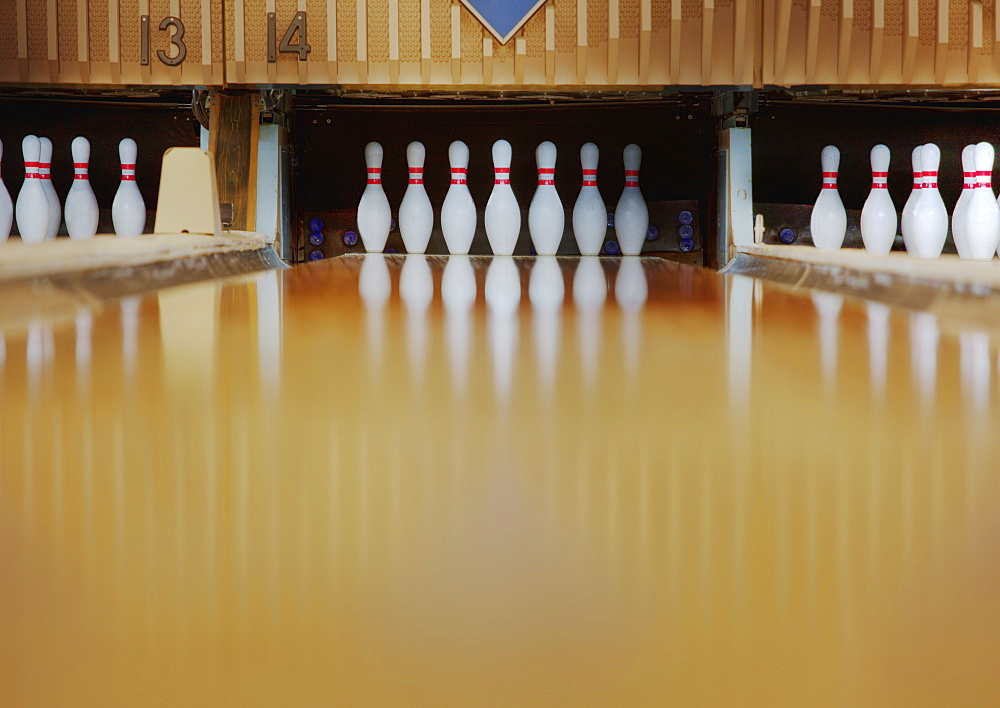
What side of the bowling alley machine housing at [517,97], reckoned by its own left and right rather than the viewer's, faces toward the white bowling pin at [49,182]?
right

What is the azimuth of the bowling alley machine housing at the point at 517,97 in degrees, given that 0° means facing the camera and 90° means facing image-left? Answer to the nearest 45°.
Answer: approximately 0°

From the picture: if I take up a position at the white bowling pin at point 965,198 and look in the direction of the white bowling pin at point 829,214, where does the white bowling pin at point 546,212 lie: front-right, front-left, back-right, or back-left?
front-left

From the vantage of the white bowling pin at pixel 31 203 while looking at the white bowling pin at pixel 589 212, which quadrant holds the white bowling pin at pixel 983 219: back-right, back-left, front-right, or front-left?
front-right
